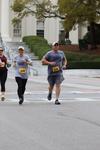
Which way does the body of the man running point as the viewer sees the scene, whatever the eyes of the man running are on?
toward the camera

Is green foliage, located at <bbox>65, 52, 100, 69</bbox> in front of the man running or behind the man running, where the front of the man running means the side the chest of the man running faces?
behind
